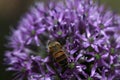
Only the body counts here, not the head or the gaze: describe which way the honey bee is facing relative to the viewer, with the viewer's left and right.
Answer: facing away from the viewer and to the left of the viewer
